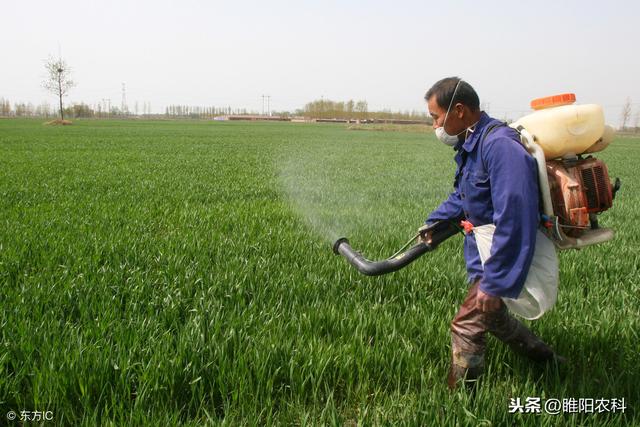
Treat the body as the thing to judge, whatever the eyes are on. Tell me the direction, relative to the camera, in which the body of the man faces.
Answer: to the viewer's left
